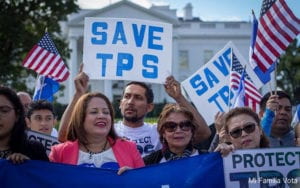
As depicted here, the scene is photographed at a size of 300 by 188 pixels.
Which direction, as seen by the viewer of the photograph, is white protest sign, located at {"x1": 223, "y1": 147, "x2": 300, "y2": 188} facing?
facing the viewer

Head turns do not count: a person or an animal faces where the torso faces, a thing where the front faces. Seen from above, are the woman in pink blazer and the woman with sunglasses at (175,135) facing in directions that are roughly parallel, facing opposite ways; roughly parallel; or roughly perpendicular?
roughly parallel

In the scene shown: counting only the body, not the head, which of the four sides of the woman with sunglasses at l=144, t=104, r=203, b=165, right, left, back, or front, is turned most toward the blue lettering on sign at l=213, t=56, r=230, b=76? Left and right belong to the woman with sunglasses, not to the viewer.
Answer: back

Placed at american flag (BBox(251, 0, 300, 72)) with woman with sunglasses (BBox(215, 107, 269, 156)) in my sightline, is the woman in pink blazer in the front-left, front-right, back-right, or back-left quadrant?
front-right

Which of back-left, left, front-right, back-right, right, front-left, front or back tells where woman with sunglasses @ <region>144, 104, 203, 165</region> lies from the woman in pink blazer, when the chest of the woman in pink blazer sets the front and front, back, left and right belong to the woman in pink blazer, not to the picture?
left

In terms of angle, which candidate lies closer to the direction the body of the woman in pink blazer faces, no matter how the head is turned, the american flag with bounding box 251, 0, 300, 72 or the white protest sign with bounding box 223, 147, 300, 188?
the white protest sign

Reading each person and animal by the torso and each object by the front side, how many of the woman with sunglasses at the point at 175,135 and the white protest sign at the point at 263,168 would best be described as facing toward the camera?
2

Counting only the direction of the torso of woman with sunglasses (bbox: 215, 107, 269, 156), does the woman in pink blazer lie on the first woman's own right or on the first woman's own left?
on the first woman's own right

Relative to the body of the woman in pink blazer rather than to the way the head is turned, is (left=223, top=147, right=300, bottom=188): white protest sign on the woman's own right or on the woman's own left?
on the woman's own left

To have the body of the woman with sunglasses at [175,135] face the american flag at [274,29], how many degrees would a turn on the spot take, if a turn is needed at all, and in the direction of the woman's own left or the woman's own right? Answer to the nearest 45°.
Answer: approximately 135° to the woman's own left

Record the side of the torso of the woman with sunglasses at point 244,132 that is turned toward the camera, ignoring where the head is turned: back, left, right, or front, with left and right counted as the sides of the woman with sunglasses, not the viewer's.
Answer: front

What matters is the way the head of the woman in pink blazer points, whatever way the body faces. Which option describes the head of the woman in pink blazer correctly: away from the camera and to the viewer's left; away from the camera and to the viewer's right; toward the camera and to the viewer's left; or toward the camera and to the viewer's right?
toward the camera and to the viewer's right

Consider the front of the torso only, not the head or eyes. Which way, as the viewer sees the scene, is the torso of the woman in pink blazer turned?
toward the camera

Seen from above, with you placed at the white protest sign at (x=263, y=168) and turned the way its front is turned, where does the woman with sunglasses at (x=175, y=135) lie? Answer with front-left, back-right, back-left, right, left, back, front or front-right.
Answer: right
